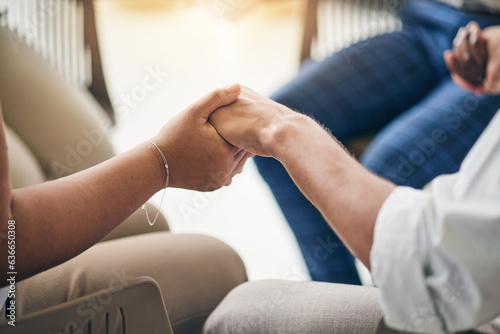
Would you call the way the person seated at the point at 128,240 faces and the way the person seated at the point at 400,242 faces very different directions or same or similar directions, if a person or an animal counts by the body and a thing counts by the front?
very different directions

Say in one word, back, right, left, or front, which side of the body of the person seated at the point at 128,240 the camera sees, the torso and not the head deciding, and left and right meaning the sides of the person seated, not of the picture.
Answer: right

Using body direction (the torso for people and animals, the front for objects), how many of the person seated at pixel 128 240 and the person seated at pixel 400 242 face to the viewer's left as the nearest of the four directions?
1

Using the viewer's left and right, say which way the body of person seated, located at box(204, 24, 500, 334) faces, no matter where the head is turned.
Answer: facing to the left of the viewer

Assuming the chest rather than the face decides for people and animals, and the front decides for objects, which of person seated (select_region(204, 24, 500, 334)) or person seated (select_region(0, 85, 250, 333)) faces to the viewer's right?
person seated (select_region(0, 85, 250, 333))
